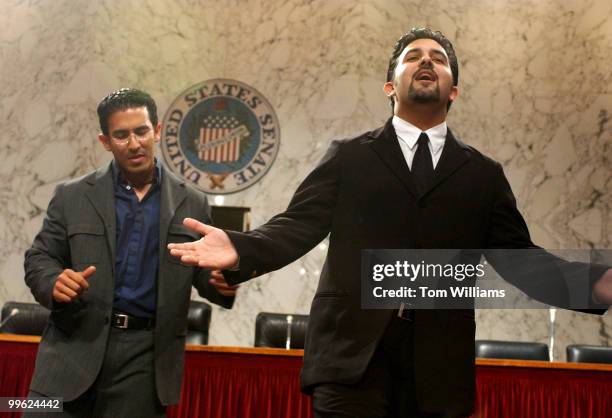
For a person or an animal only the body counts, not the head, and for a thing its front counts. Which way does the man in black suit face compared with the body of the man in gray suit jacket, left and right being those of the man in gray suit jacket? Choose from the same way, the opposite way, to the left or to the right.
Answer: the same way

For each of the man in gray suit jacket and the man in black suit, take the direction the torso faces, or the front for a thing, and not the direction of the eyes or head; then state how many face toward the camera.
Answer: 2

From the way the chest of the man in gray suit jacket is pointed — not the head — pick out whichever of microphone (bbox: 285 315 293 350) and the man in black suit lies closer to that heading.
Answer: the man in black suit

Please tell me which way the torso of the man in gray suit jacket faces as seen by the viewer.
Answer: toward the camera

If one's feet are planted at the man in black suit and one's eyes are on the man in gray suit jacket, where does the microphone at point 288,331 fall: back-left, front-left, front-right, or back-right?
front-right

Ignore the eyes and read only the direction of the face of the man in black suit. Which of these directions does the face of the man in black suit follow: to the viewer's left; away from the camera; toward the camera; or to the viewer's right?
toward the camera

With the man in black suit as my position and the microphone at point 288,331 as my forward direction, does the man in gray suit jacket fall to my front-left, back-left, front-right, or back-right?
front-left

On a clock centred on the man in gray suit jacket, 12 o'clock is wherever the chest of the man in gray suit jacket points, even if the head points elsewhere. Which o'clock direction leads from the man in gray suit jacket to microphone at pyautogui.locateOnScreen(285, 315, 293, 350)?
The microphone is roughly at 7 o'clock from the man in gray suit jacket.

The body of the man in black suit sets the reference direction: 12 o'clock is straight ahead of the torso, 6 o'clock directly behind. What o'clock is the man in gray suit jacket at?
The man in gray suit jacket is roughly at 4 o'clock from the man in black suit.

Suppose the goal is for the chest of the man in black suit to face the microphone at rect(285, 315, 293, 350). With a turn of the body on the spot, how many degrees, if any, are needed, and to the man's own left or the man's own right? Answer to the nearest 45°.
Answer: approximately 180°

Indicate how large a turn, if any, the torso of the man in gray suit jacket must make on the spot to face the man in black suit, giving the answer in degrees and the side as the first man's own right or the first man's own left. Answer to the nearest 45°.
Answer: approximately 45° to the first man's own left
